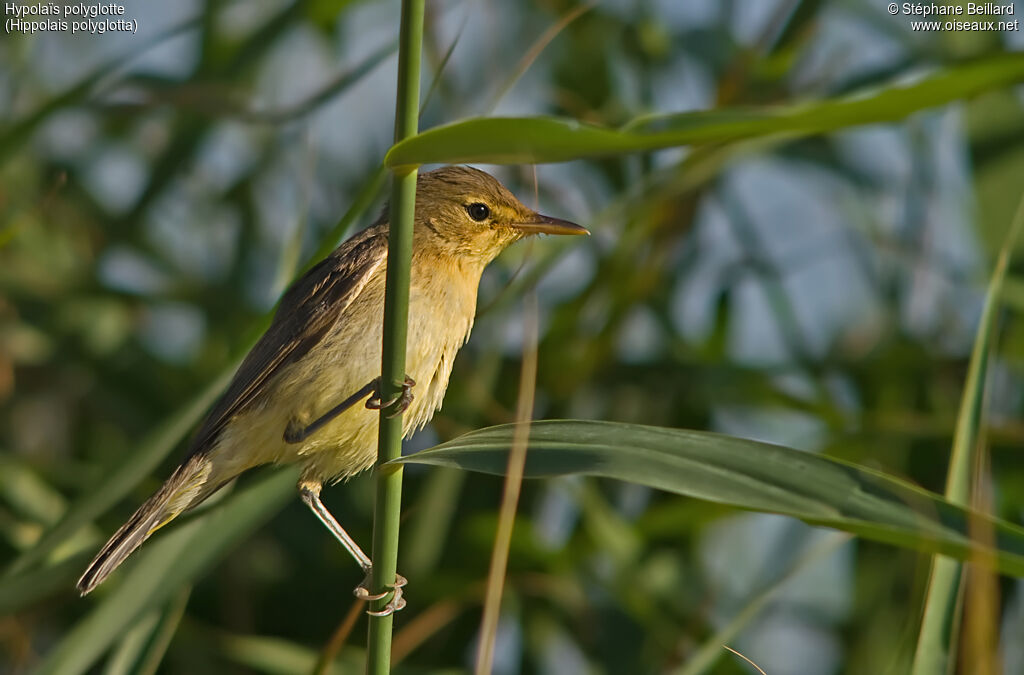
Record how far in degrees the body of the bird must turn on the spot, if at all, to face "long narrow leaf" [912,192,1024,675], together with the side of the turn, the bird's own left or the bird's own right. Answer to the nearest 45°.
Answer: approximately 45° to the bird's own right

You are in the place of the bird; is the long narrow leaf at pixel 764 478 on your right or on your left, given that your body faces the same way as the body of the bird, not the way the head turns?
on your left

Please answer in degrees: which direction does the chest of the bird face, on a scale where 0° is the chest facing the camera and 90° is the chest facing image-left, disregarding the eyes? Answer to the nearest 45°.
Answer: approximately 270°
